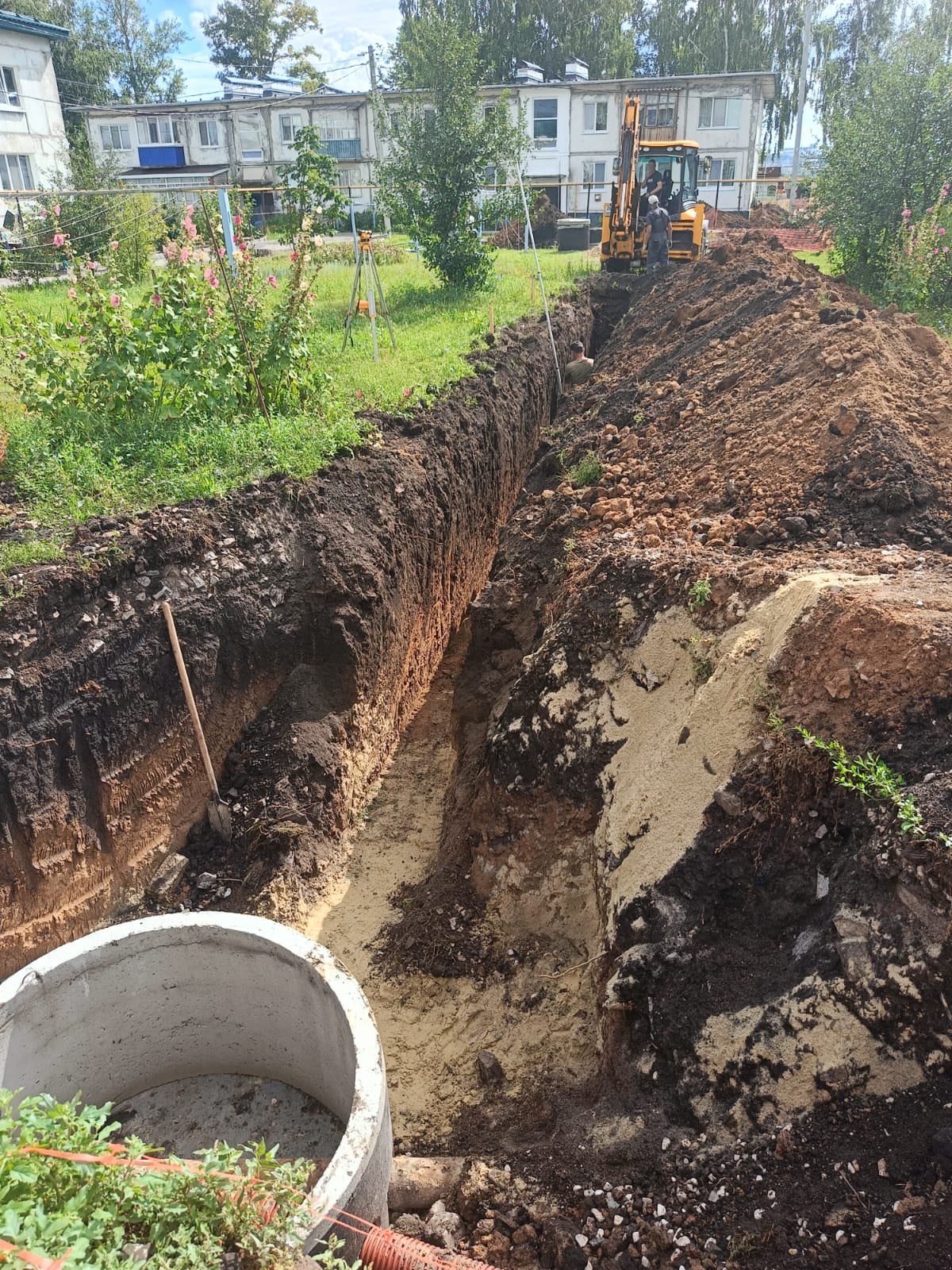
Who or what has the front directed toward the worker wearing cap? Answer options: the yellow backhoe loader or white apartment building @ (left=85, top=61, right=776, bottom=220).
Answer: the white apartment building

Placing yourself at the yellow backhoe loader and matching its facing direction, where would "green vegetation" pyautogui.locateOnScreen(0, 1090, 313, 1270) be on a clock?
The green vegetation is roughly at 6 o'clock from the yellow backhoe loader.

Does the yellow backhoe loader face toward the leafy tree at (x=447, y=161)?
no

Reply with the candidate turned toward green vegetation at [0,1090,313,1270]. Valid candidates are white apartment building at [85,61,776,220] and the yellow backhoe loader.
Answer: the white apartment building

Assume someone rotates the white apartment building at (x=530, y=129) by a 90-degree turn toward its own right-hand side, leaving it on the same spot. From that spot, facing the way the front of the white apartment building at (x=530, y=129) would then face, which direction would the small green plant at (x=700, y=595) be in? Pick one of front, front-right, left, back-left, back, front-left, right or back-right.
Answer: left

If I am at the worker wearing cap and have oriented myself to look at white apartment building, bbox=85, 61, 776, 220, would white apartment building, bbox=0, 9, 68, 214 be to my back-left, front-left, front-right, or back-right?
front-left

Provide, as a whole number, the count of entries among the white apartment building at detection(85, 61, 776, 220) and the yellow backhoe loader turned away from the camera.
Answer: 1

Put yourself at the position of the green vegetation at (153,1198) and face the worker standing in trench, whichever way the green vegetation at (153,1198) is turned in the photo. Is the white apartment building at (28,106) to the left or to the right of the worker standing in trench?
left

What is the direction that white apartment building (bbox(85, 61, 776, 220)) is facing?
toward the camera

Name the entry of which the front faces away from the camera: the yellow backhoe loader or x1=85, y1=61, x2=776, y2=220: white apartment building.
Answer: the yellow backhoe loader

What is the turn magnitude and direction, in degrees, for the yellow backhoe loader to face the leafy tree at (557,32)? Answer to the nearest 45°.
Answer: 0° — it already faces it

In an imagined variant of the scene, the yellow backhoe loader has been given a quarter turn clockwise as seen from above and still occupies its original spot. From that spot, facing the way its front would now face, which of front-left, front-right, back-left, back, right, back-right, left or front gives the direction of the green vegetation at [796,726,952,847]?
right

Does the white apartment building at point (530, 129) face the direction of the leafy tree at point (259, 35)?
no

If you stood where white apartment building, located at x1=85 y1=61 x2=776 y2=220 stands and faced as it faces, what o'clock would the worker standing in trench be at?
The worker standing in trench is roughly at 12 o'clock from the white apartment building.

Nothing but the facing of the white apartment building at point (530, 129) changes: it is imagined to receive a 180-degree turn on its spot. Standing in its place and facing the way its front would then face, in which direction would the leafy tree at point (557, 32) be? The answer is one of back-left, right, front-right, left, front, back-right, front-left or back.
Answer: front

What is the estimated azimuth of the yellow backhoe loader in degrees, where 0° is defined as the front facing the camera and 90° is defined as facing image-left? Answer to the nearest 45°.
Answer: approximately 180°

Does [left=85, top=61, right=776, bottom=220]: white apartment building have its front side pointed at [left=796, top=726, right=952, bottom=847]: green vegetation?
yes

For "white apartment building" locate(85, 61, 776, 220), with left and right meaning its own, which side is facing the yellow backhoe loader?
front

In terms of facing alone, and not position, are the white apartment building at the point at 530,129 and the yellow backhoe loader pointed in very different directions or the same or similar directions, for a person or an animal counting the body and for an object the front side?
very different directions

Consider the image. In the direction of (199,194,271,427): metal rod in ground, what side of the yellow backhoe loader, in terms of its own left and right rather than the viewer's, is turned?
back

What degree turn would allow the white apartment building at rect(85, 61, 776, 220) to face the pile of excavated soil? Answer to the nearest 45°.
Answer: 0° — it already faces it
